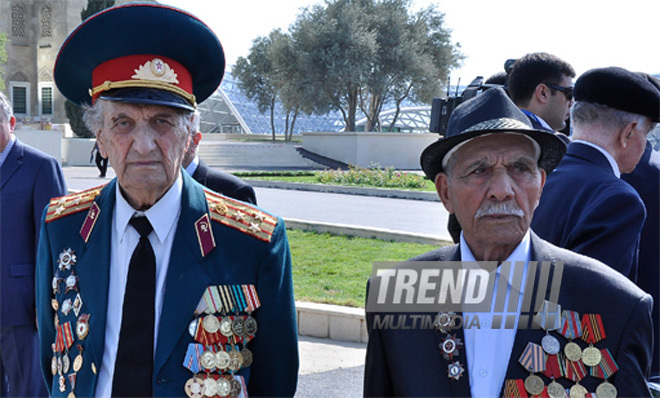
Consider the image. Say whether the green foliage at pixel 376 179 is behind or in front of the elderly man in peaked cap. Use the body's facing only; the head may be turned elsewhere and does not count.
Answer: behind

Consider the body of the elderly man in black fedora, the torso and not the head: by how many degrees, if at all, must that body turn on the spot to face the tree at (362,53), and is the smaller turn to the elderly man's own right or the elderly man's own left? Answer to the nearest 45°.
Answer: approximately 180°

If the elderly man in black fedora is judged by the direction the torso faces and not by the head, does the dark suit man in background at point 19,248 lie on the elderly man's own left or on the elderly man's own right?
on the elderly man's own right

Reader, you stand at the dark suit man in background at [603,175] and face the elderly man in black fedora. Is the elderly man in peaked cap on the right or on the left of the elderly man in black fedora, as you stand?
right

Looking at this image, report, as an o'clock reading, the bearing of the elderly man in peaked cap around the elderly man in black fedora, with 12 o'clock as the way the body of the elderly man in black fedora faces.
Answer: The elderly man in peaked cap is roughly at 3 o'clock from the elderly man in black fedora.

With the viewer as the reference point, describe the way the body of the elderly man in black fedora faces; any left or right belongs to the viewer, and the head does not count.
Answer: facing the viewer

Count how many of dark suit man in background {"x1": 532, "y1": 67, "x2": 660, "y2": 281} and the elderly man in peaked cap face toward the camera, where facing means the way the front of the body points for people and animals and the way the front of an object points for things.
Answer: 1

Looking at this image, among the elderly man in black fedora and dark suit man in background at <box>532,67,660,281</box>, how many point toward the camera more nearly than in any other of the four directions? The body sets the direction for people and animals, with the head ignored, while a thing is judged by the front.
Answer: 1

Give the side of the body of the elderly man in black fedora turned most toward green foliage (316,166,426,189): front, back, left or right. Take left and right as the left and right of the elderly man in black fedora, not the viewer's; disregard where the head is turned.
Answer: back
